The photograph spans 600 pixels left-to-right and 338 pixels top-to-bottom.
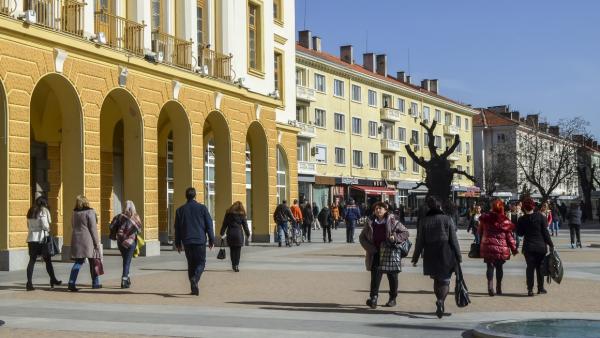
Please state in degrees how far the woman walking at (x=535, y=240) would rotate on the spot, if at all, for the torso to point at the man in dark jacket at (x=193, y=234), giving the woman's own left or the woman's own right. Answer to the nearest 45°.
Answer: approximately 90° to the woman's own left

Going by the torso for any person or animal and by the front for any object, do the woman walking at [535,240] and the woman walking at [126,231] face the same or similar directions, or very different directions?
same or similar directions

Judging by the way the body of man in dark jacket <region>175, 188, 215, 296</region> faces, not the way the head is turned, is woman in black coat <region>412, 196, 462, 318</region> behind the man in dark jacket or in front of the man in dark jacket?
behind

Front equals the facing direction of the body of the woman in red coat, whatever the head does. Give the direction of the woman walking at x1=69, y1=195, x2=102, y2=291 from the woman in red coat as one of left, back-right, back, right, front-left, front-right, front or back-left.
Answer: left

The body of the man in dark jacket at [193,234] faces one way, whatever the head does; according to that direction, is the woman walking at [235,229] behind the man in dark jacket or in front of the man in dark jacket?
in front

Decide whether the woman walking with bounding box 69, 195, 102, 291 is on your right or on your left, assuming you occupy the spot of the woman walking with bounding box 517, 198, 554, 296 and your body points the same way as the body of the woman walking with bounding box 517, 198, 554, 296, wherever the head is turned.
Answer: on your left

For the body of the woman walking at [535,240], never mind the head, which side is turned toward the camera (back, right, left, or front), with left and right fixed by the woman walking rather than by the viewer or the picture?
back

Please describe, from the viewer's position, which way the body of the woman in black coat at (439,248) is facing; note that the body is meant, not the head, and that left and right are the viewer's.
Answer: facing away from the viewer

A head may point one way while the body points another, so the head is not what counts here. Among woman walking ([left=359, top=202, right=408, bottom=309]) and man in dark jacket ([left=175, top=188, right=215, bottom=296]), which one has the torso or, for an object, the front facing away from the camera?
the man in dark jacket

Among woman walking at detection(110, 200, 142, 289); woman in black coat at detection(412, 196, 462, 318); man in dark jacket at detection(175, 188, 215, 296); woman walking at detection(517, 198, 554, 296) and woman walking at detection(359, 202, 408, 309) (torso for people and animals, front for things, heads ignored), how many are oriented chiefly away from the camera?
4

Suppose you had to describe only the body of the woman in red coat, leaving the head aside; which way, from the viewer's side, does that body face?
away from the camera

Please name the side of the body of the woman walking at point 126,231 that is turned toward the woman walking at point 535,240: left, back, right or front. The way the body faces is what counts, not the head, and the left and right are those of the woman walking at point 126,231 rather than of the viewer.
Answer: right
